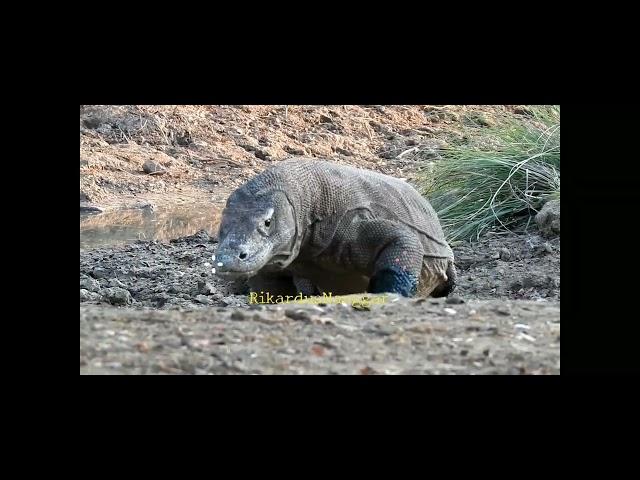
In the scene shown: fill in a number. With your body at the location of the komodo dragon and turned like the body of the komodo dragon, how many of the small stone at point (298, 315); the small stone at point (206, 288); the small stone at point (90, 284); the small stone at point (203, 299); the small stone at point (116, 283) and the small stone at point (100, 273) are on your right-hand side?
5

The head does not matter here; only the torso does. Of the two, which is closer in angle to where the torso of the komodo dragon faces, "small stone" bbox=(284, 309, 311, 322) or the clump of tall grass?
the small stone

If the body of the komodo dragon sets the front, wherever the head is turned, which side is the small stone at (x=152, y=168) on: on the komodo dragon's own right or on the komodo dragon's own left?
on the komodo dragon's own right

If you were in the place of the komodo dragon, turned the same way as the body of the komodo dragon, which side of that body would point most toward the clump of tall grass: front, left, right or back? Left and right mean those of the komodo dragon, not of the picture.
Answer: back

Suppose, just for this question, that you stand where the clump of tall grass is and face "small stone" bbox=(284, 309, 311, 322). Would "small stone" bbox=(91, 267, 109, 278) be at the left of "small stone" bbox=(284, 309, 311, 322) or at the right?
right

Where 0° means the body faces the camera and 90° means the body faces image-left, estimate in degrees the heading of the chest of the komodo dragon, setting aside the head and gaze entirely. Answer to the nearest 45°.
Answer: approximately 45°

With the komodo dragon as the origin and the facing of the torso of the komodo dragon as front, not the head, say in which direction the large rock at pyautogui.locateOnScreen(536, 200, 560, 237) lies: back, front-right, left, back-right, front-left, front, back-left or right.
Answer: back

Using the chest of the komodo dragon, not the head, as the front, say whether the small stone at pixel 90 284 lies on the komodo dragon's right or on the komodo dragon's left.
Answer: on the komodo dragon's right

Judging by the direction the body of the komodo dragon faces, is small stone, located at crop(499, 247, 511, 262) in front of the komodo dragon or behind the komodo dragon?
behind

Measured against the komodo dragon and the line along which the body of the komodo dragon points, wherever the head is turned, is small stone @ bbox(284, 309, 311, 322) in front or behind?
in front

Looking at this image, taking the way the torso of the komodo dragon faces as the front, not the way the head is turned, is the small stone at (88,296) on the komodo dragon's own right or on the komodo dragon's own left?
on the komodo dragon's own right

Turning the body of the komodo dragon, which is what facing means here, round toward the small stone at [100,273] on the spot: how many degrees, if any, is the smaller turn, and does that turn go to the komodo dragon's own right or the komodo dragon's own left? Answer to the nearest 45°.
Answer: approximately 90° to the komodo dragon's own right

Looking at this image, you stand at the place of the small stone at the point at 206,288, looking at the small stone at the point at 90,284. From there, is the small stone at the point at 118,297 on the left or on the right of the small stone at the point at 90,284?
left
